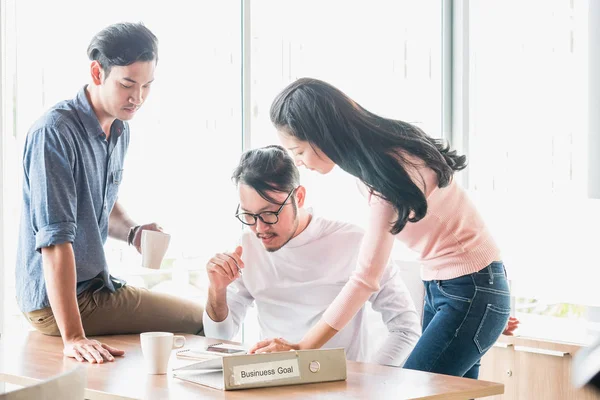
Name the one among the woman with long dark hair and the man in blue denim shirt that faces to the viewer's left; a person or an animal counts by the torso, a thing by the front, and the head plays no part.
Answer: the woman with long dark hair

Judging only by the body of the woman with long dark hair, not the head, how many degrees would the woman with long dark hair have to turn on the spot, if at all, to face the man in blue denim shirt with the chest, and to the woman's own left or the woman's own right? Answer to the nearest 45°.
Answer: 0° — they already face them

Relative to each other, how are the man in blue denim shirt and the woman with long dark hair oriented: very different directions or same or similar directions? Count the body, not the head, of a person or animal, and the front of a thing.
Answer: very different directions

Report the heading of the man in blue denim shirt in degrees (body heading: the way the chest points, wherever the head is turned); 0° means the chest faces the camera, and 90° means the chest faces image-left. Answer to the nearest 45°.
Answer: approximately 315°

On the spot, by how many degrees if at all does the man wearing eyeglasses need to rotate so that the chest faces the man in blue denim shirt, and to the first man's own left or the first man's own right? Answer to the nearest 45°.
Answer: approximately 45° to the first man's own right

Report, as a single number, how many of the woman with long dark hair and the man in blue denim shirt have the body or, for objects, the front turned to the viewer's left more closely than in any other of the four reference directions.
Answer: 1

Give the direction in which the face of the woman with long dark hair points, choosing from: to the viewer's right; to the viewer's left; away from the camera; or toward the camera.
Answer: to the viewer's left

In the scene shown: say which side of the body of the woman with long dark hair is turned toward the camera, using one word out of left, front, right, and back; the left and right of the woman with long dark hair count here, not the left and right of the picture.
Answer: left
